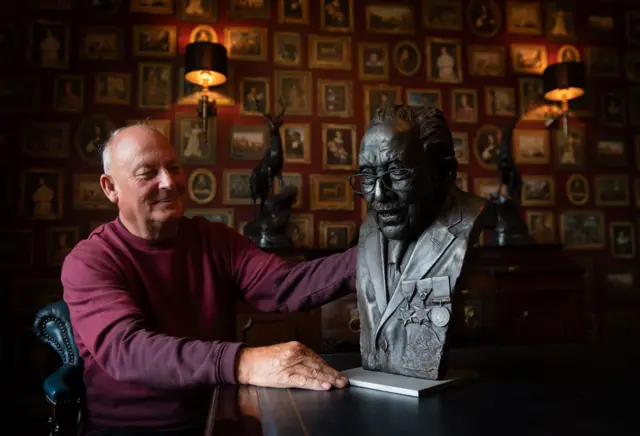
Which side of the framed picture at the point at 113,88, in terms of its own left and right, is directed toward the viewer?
front

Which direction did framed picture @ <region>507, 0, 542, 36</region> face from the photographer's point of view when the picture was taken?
facing the viewer

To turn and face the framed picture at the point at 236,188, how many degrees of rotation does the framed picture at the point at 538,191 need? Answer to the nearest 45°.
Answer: approximately 45° to its right

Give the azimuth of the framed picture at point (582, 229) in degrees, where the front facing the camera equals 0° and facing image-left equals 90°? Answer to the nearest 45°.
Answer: approximately 0°

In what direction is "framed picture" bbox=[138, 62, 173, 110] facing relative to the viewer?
toward the camera

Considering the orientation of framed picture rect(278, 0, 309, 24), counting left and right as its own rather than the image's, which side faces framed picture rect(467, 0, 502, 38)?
left

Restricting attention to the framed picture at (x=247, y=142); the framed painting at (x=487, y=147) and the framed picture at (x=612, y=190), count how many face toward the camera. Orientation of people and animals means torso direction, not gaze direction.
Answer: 3

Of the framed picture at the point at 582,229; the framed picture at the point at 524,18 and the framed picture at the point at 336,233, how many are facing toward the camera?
3
